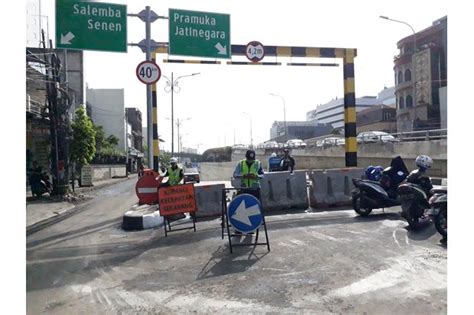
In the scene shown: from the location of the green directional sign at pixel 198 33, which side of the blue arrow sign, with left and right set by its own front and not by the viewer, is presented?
back

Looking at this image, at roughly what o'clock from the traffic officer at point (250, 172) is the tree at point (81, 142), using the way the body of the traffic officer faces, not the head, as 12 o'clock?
The tree is roughly at 5 o'clock from the traffic officer.

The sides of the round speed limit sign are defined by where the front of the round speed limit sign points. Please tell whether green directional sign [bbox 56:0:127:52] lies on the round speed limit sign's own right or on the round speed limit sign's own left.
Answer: on the round speed limit sign's own right

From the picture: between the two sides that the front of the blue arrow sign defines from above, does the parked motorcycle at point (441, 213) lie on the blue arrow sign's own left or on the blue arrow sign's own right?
on the blue arrow sign's own left

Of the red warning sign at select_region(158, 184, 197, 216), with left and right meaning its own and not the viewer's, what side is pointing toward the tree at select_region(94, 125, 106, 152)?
back

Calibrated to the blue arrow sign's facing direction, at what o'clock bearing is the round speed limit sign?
The round speed limit sign is roughly at 5 o'clock from the blue arrow sign.

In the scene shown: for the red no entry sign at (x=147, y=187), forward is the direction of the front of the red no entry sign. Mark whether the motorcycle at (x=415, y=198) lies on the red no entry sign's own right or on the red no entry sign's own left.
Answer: on the red no entry sign's own left
